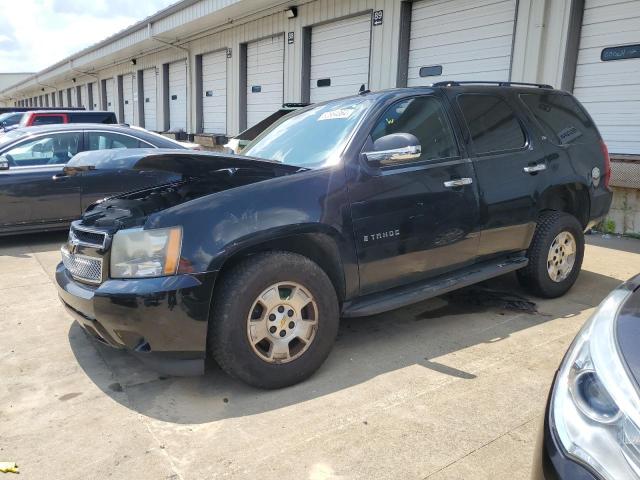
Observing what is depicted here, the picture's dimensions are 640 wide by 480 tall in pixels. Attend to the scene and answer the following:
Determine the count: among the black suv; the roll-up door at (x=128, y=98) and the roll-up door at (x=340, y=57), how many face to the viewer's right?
0

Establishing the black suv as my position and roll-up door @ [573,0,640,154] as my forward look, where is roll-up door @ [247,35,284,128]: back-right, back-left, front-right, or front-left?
front-left

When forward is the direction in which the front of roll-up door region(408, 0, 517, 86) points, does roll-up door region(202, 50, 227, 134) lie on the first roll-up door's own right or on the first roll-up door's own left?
on the first roll-up door's own right

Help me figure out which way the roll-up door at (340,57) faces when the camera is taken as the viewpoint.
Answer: facing the viewer and to the left of the viewer

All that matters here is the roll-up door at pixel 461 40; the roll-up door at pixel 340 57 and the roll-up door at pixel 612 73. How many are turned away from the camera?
0

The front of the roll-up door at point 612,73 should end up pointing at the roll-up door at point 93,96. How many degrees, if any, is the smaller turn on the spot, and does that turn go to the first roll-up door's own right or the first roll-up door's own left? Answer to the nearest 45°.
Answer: approximately 90° to the first roll-up door's own right

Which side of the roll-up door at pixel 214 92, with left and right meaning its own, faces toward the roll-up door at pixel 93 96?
right

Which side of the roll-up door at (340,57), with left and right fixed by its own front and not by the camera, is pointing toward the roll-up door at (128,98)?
right

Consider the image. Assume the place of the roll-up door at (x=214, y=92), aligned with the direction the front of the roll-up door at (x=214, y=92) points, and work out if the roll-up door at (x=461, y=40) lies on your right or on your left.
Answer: on your left

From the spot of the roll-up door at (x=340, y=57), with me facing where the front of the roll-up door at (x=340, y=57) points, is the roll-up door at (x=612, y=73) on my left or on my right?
on my left

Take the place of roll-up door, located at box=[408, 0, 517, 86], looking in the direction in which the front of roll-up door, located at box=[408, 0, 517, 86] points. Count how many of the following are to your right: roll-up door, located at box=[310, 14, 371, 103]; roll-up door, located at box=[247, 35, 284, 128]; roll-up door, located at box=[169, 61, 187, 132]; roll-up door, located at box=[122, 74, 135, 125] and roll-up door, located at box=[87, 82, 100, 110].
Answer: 5

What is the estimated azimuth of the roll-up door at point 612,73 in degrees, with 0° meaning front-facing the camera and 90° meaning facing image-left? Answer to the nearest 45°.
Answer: approximately 45°
